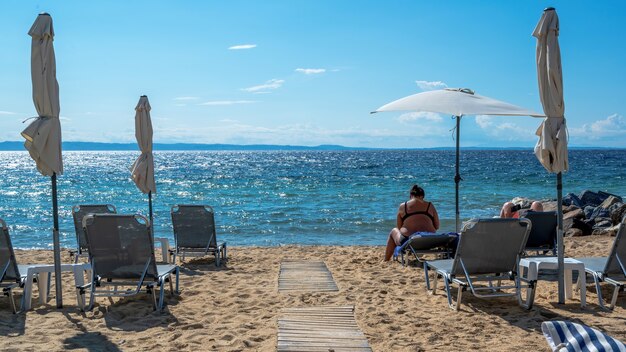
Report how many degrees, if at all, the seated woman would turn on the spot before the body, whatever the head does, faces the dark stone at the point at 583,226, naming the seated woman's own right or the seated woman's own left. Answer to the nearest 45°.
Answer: approximately 45° to the seated woman's own right

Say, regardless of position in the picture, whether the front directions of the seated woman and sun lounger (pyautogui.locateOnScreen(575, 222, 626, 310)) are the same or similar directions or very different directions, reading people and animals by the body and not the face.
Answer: same or similar directions

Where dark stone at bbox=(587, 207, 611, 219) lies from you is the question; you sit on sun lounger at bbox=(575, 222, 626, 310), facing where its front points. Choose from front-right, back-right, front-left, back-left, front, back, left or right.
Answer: front-right

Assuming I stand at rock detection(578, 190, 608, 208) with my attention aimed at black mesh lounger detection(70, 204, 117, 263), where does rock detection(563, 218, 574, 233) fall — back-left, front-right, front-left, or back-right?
front-left

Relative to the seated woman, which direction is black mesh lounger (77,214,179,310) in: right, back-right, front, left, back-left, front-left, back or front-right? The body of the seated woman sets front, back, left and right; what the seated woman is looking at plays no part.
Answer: back-left

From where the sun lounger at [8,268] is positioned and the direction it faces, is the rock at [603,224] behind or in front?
in front

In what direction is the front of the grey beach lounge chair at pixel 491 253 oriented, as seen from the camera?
facing away from the viewer and to the left of the viewer

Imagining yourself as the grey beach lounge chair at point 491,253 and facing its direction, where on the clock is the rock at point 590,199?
The rock is roughly at 2 o'clock from the grey beach lounge chair.

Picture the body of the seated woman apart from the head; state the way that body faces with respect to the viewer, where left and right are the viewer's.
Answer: facing away from the viewer

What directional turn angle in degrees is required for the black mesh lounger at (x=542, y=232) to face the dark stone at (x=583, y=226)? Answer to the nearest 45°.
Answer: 0° — it already faces it

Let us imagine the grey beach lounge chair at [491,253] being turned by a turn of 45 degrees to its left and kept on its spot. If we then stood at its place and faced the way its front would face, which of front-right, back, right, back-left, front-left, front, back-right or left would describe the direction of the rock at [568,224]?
right

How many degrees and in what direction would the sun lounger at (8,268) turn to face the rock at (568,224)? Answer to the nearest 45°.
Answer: approximately 45° to its right

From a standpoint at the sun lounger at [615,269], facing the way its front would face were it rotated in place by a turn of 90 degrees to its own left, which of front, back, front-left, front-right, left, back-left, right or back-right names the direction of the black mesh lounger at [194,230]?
front-right

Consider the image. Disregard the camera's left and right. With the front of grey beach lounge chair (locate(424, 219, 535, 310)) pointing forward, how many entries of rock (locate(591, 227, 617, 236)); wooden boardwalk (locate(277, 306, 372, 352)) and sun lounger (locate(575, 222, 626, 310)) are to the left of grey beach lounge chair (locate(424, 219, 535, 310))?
1

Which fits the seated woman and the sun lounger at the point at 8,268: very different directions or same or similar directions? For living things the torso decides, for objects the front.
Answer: same or similar directions

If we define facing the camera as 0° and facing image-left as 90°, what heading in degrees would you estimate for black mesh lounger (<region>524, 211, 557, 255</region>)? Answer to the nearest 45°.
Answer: approximately 180°

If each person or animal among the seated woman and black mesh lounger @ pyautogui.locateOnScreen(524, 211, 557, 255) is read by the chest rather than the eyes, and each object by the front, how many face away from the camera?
2

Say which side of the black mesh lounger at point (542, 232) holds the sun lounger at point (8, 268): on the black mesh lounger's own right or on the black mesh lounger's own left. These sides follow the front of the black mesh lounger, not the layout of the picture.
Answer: on the black mesh lounger's own left
